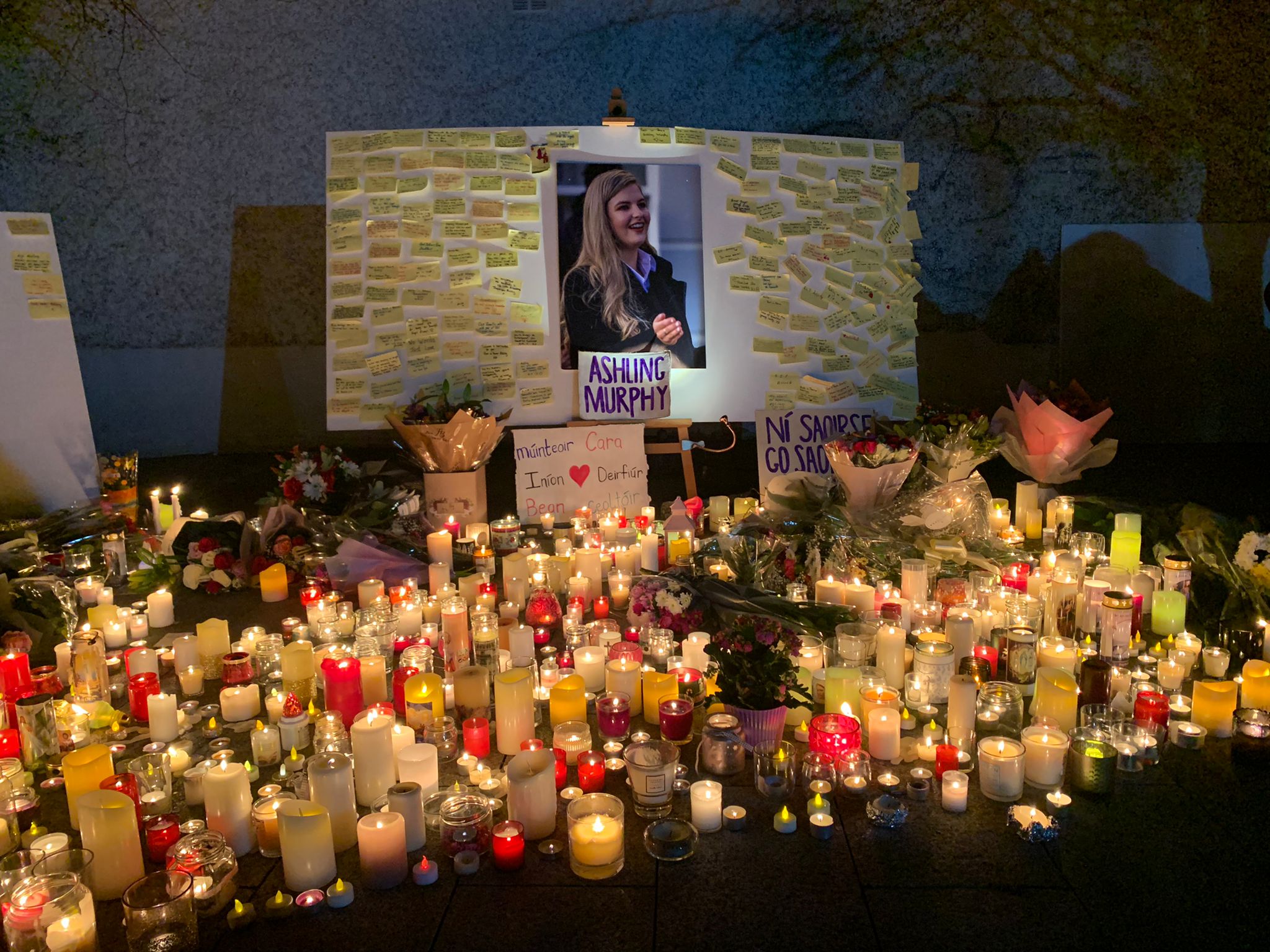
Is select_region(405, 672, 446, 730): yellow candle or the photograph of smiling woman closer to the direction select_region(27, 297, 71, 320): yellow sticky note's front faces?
the yellow candle

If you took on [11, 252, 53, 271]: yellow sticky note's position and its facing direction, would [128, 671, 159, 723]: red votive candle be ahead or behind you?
ahead

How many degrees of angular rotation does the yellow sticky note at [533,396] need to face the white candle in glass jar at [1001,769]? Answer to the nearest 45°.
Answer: approximately 45° to its left

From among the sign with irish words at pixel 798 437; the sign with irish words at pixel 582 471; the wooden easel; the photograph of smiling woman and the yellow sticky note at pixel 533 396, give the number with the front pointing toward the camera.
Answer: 5

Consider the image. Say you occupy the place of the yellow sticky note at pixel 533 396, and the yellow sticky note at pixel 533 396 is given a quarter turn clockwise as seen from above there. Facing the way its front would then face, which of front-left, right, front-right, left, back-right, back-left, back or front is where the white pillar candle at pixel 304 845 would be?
left

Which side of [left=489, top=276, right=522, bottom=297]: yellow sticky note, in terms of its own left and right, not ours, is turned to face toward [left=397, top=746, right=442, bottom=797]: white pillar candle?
front

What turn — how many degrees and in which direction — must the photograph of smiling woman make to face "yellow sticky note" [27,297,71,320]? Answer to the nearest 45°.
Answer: approximately 90° to its right

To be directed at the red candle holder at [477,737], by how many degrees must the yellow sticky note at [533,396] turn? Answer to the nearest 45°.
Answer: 0° — it already faces it

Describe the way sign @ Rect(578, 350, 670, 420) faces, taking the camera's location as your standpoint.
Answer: facing the viewer

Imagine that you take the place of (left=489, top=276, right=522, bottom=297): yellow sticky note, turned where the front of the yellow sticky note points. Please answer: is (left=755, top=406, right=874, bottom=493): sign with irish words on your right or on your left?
on your left

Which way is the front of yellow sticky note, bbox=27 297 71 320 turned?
toward the camera

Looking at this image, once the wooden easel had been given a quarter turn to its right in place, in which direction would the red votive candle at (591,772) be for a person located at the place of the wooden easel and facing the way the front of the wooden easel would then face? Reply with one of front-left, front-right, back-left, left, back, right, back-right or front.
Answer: left

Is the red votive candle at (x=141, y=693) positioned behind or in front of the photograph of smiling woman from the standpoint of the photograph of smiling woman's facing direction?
in front

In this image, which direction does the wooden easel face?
toward the camera

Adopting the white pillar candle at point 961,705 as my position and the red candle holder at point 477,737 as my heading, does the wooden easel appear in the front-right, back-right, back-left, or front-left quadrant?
front-right

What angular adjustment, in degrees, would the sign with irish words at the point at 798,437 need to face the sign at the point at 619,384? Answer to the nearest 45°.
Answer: approximately 90° to its right

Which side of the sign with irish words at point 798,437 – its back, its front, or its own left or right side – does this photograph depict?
front
